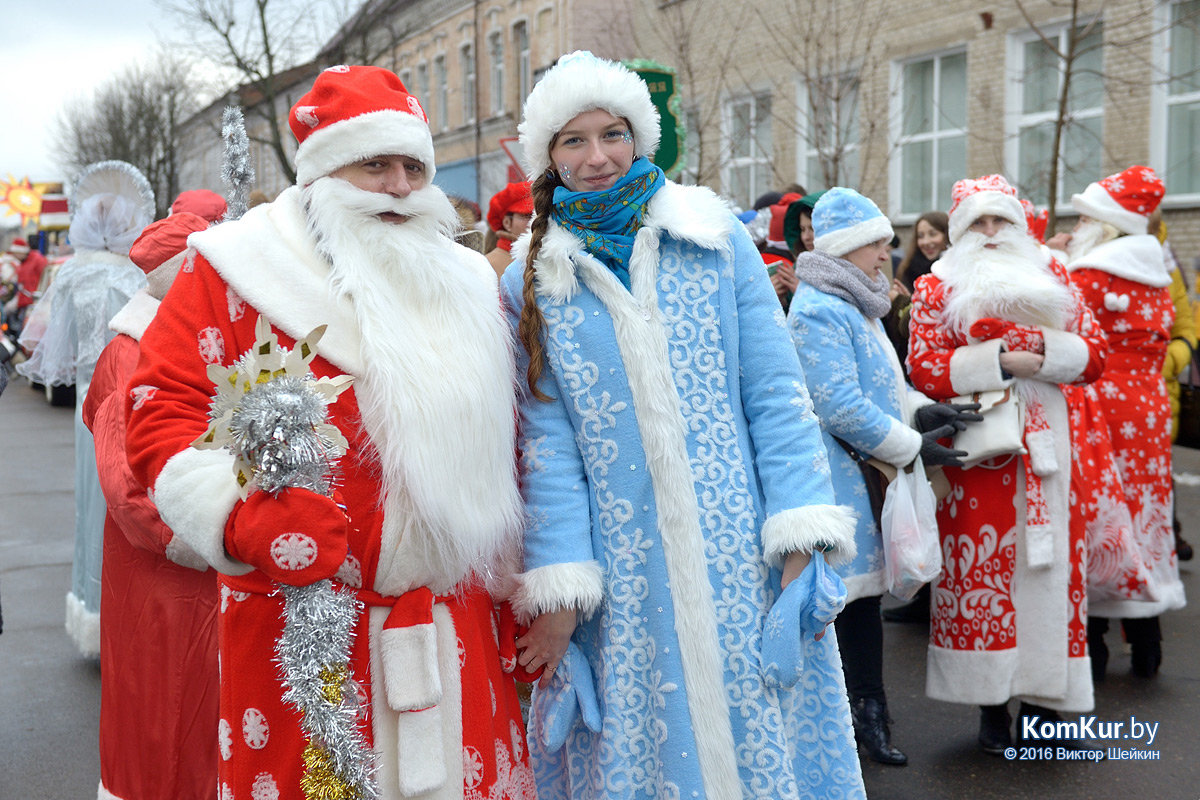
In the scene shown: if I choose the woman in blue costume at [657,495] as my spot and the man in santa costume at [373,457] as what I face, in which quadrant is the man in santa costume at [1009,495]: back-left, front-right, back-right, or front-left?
back-right

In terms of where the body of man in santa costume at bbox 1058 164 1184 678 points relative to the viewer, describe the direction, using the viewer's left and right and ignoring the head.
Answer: facing to the left of the viewer

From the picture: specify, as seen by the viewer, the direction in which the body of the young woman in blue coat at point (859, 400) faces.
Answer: to the viewer's right

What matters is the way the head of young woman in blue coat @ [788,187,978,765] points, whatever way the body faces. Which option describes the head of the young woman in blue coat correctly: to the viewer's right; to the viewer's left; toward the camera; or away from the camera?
to the viewer's right

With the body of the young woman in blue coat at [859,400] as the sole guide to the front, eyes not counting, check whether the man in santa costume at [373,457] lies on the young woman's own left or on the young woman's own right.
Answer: on the young woman's own right

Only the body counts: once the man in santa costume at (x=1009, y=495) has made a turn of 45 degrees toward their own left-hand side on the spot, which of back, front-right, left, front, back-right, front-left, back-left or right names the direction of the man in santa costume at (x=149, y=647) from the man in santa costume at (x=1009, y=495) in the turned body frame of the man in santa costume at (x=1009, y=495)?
right

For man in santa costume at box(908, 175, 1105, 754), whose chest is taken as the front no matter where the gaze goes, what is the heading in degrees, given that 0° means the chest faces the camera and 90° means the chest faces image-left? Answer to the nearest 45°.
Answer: approximately 0°
